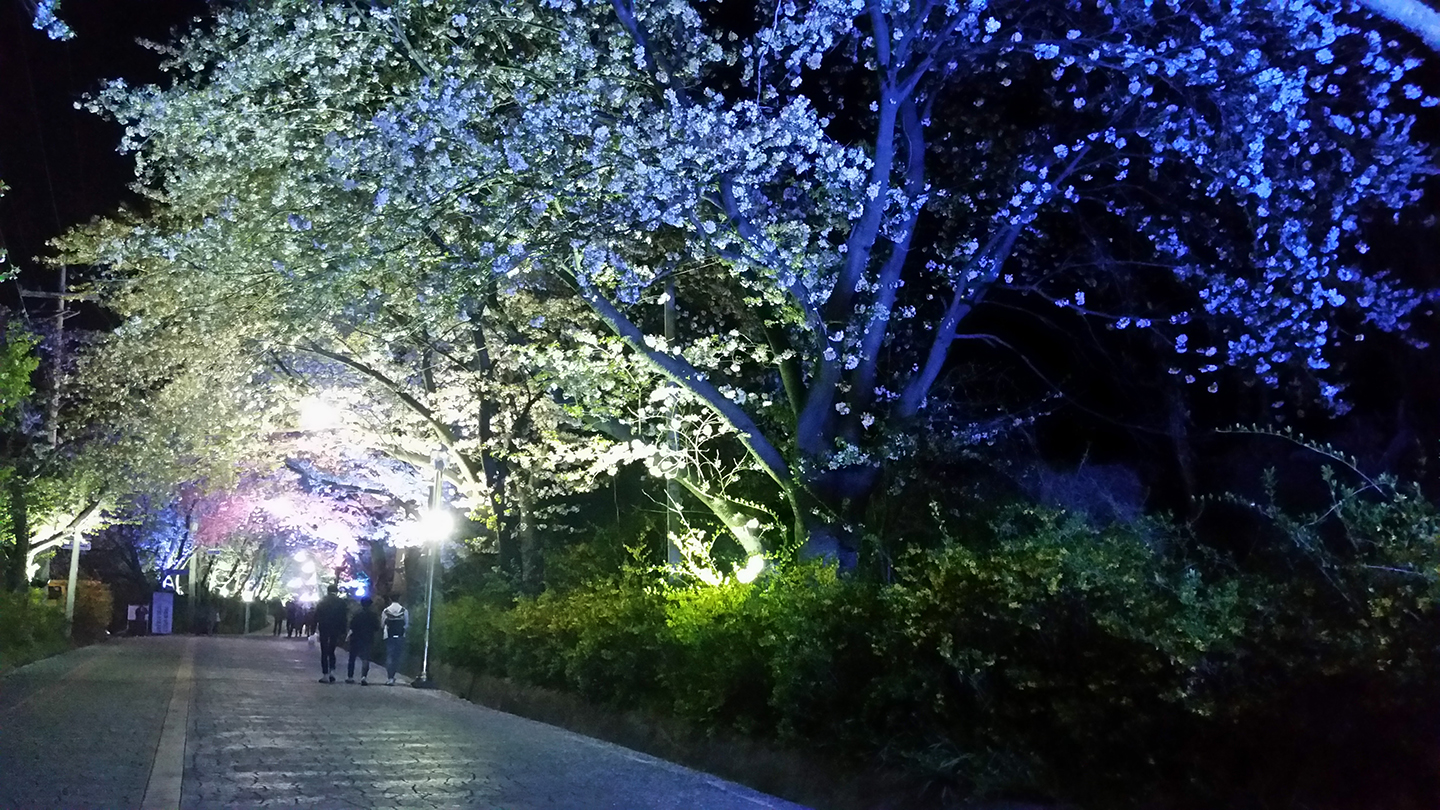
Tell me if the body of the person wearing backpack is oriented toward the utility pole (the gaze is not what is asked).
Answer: no

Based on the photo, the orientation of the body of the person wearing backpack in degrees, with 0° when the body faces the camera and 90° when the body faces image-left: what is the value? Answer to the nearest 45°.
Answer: approximately 180°

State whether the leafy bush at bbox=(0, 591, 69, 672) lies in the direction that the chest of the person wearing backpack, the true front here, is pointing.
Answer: no

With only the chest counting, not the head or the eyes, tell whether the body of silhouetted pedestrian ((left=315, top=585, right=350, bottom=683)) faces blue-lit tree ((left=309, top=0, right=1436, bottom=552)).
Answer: no

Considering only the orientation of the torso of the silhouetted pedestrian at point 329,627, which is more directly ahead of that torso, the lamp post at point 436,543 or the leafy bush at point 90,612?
the leafy bush

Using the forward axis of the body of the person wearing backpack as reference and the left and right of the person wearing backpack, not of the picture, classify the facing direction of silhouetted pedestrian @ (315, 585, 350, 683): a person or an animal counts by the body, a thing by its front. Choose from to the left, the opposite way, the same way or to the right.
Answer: the same way

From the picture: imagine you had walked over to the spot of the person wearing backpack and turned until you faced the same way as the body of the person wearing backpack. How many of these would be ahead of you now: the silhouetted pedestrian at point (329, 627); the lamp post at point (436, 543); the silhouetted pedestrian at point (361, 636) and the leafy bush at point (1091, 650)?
0

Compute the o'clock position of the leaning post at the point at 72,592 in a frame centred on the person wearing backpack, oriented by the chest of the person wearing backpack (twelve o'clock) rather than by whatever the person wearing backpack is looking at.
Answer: The leaning post is roughly at 11 o'clock from the person wearing backpack.

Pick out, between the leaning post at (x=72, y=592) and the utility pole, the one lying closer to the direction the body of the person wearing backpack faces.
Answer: the leaning post

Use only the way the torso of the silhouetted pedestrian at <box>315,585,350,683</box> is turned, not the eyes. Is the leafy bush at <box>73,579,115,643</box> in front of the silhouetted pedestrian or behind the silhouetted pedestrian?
in front

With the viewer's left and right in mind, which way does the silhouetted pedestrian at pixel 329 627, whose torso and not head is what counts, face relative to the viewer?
facing away from the viewer

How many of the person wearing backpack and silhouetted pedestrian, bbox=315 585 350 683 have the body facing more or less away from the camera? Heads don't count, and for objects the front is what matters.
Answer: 2
